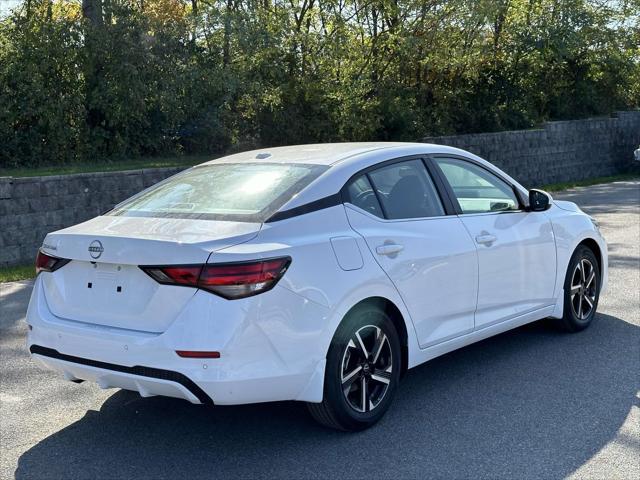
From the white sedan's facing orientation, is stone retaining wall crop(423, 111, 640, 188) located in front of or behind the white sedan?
in front

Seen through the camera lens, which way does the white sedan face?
facing away from the viewer and to the right of the viewer
